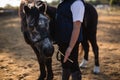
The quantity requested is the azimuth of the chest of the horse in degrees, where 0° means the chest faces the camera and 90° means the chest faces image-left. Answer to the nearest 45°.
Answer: approximately 45°
